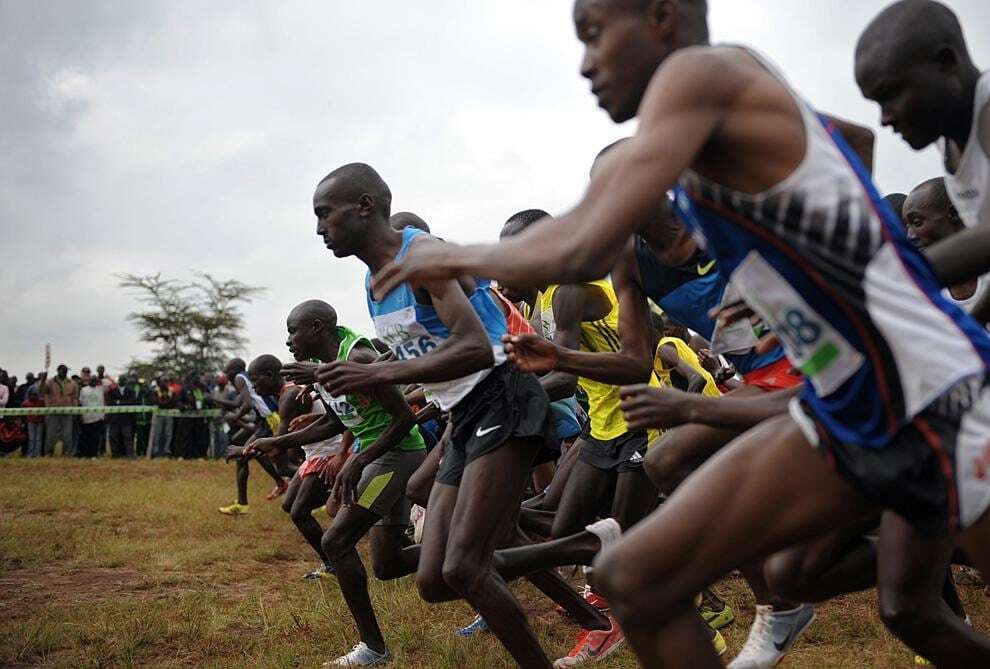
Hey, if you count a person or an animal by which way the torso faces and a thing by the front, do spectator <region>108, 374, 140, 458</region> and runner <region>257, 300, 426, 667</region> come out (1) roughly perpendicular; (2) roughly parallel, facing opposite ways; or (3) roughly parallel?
roughly perpendicular

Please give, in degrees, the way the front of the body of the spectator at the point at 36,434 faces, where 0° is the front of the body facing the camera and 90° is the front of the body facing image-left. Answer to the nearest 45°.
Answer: approximately 0°

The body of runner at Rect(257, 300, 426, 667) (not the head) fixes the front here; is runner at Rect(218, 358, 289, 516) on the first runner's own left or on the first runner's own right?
on the first runner's own right

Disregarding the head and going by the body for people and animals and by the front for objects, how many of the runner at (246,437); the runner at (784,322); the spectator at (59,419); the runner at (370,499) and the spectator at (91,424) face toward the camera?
2

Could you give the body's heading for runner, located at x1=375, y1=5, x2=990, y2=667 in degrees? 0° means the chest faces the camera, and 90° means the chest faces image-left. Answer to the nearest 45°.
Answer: approximately 90°

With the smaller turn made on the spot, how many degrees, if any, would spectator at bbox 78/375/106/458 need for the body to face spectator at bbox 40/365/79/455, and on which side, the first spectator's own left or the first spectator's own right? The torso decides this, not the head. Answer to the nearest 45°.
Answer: approximately 90° to the first spectator's own right

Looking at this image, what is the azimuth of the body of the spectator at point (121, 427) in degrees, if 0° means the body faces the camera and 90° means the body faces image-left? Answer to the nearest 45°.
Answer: approximately 0°

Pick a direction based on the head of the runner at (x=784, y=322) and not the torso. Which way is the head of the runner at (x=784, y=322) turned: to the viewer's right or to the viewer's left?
to the viewer's left

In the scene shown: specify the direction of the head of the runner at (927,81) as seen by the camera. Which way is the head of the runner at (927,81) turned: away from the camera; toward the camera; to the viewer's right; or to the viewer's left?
to the viewer's left

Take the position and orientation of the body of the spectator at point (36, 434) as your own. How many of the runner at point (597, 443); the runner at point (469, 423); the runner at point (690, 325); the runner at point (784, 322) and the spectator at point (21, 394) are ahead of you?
4
